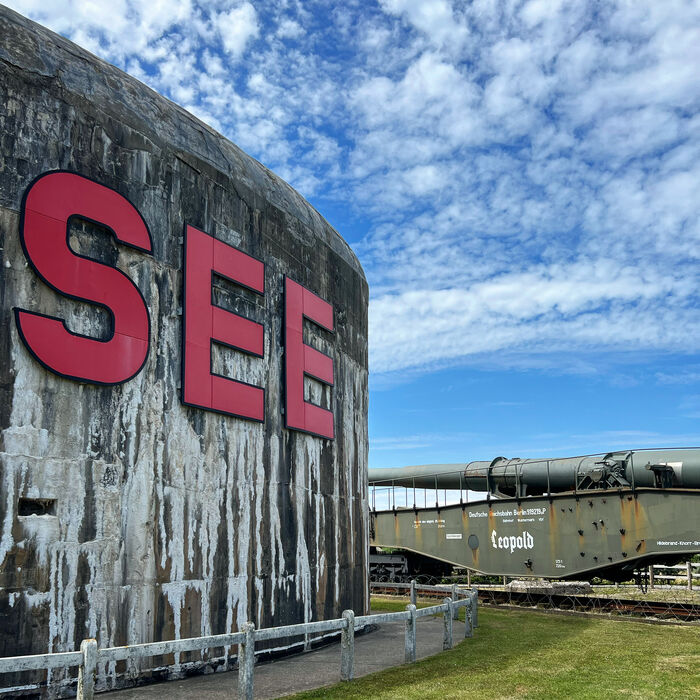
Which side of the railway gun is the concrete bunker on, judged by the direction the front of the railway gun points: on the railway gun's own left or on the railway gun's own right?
on the railway gun's own left

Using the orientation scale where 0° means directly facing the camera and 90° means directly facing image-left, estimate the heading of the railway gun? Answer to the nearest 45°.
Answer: approximately 90°
